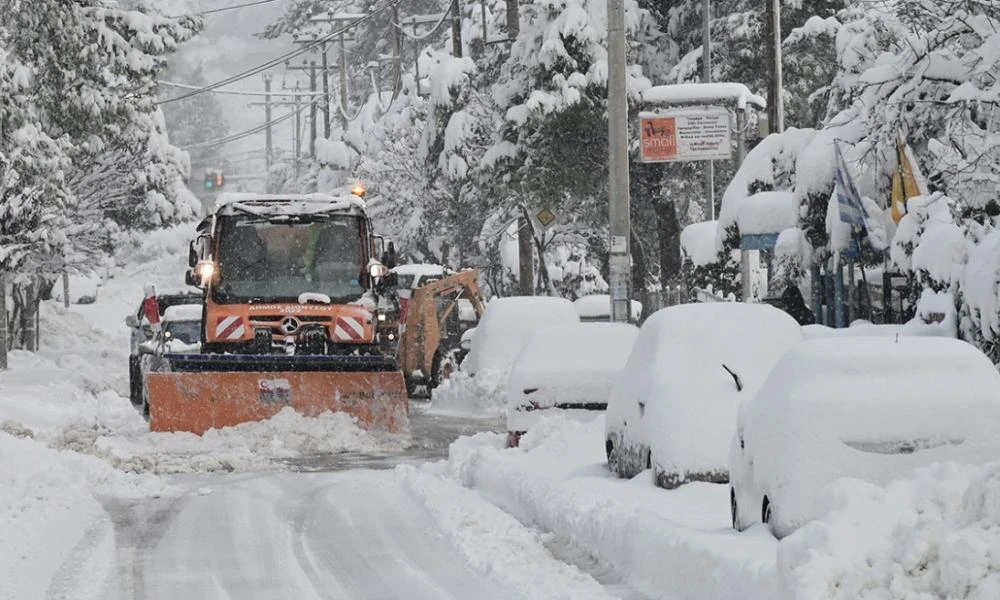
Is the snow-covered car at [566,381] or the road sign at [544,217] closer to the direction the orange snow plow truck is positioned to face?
the snow-covered car

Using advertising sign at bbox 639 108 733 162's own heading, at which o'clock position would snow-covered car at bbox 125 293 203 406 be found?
The snow-covered car is roughly at 2 o'clock from the advertising sign.

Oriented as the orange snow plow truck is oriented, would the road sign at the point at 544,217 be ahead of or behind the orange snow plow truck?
behind

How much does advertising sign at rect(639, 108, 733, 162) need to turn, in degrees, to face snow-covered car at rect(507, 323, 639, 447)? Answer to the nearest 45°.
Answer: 0° — it already faces it

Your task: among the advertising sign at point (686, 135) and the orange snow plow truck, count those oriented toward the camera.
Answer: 2

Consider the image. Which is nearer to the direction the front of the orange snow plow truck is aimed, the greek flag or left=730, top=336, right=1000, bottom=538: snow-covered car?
the snow-covered car
